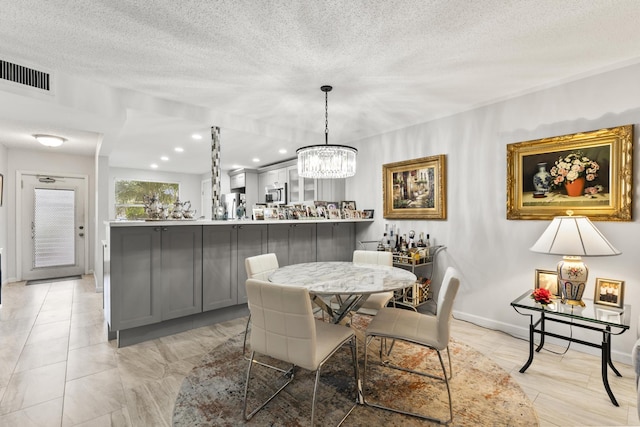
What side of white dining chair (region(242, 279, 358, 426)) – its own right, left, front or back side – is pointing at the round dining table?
front

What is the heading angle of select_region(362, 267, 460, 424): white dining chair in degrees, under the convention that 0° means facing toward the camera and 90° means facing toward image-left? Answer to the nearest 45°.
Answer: approximately 90°

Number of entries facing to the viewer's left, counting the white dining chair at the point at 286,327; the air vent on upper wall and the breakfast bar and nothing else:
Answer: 0

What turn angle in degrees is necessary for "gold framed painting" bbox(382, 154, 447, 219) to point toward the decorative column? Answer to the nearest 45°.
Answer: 0° — it already faces it

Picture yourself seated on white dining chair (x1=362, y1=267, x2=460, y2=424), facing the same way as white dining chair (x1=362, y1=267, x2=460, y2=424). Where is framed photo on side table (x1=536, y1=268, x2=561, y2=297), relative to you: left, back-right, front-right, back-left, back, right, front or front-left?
back-right

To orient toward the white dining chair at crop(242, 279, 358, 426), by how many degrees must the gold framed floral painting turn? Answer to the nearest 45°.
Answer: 0° — it already faces it

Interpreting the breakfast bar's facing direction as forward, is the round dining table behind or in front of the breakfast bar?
in front

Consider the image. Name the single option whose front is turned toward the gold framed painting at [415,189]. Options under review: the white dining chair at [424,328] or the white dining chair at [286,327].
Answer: the white dining chair at [286,327]

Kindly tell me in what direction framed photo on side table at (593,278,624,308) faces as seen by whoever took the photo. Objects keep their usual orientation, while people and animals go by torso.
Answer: facing the viewer and to the left of the viewer

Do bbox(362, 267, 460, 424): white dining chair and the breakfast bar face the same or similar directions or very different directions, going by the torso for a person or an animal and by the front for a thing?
very different directions

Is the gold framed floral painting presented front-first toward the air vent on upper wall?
yes

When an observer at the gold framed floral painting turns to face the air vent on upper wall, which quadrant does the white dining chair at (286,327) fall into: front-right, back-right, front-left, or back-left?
front-left

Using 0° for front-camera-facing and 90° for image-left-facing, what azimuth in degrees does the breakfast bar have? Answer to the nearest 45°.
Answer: approximately 315°

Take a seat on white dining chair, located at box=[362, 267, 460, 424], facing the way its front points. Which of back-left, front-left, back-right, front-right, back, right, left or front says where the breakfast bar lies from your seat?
front
